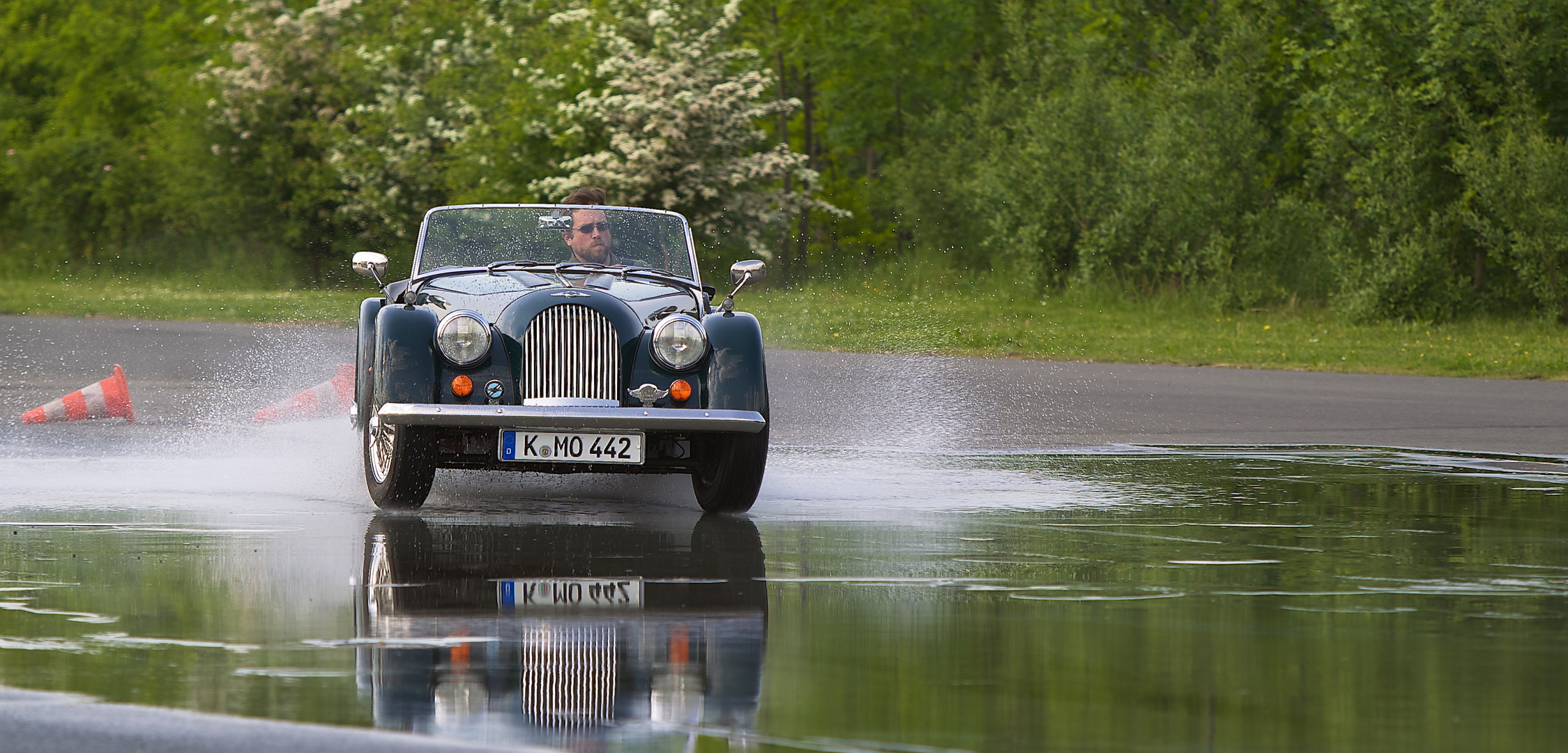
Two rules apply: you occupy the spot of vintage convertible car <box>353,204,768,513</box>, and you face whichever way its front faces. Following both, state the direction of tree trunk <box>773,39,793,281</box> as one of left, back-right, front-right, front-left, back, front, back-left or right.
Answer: back

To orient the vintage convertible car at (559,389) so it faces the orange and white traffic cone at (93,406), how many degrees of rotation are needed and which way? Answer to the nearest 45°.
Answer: approximately 135° to its right

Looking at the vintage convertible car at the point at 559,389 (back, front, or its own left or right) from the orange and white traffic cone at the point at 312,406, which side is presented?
back

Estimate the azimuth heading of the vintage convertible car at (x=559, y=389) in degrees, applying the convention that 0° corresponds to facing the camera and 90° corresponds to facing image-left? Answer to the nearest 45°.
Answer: approximately 0°

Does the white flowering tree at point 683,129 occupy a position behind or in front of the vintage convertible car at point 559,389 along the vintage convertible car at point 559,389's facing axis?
behind

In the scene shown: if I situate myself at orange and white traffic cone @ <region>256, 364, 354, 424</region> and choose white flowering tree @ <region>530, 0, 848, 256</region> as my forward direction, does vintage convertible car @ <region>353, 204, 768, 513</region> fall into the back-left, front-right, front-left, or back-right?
back-right

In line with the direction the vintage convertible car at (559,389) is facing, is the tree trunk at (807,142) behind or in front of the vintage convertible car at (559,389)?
behind
